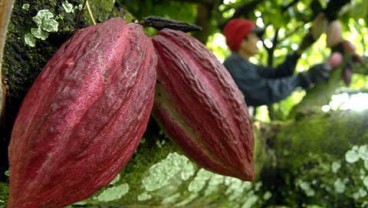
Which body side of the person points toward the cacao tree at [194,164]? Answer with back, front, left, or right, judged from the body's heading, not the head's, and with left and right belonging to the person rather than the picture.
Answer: right

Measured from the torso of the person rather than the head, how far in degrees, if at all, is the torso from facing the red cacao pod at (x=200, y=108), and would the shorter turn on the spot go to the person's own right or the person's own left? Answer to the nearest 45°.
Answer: approximately 90° to the person's own right

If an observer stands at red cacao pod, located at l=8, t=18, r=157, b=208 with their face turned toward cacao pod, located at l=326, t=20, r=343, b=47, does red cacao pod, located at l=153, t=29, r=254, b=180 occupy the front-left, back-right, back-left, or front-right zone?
front-right

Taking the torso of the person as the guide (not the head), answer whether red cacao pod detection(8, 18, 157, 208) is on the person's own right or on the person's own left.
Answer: on the person's own right

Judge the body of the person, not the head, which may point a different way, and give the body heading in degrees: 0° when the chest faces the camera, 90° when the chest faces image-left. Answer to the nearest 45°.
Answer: approximately 270°

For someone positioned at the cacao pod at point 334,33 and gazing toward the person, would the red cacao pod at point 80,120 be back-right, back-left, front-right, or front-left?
front-left

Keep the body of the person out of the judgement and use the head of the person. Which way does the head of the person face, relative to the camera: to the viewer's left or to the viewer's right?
to the viewer's right
